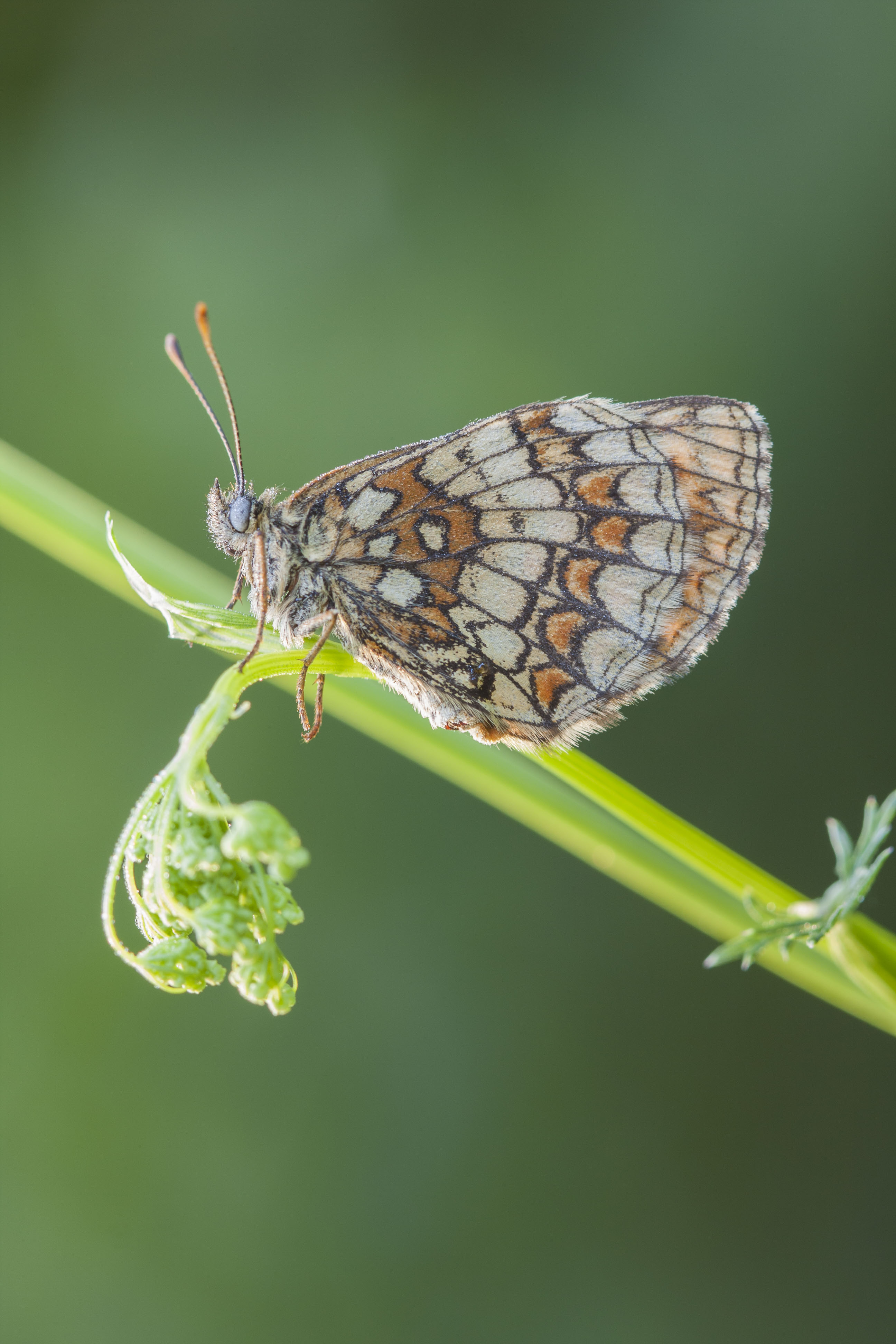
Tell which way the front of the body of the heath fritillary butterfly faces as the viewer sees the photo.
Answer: to the viewer's left
